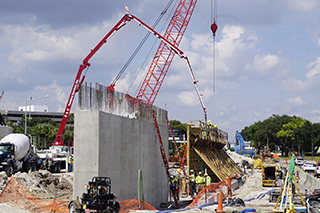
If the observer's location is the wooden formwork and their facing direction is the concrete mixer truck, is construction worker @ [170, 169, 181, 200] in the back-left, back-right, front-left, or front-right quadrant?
front-left

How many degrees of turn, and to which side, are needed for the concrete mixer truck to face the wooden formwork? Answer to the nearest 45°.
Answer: approximately 135° to its left

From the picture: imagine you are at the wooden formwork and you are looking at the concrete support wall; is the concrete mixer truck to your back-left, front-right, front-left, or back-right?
front-right

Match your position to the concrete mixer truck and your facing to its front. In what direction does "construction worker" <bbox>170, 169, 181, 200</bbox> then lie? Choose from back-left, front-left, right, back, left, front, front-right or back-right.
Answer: left

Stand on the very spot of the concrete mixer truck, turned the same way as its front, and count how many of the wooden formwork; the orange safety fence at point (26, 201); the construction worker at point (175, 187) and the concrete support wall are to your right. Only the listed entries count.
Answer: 0

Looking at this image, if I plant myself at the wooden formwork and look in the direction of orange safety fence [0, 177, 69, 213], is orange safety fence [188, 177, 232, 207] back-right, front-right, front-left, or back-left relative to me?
front-left

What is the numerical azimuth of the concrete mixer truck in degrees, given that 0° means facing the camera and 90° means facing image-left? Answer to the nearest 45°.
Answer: approximately 45°
